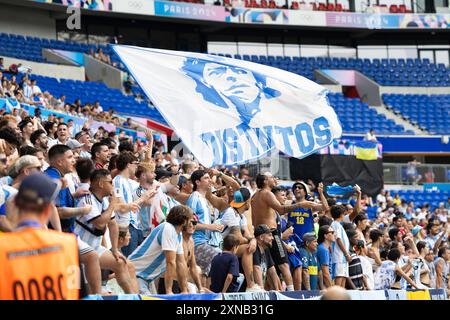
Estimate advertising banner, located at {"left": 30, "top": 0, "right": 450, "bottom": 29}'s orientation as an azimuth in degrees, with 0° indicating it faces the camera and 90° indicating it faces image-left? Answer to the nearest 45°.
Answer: approximately 0°

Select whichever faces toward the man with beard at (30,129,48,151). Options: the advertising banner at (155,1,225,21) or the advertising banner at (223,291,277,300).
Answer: the advertising banner at (155,1,225,21)

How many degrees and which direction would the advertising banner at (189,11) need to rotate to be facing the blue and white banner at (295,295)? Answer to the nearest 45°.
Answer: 0° — it already faces it

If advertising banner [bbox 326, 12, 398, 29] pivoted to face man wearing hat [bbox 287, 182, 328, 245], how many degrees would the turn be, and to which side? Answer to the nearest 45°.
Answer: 0° — it already faces them

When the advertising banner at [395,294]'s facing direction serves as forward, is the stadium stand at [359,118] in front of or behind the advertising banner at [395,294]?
behind

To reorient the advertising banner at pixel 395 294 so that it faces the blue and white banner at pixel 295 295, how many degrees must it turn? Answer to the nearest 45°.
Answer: approximately 45° to its right

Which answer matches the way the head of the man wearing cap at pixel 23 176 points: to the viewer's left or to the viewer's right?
to the viewer's right

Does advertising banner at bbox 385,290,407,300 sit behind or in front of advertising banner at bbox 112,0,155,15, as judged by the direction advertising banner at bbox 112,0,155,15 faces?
in front

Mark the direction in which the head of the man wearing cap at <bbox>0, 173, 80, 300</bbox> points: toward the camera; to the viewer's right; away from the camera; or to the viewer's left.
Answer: away from the camera

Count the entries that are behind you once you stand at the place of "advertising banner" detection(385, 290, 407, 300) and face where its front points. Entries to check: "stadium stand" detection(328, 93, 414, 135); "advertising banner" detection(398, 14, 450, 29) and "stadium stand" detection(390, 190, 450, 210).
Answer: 3

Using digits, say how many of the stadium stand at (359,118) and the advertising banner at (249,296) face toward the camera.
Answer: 2

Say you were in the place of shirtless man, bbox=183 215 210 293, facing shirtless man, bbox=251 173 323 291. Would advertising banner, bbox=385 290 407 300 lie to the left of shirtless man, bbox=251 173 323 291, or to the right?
right
